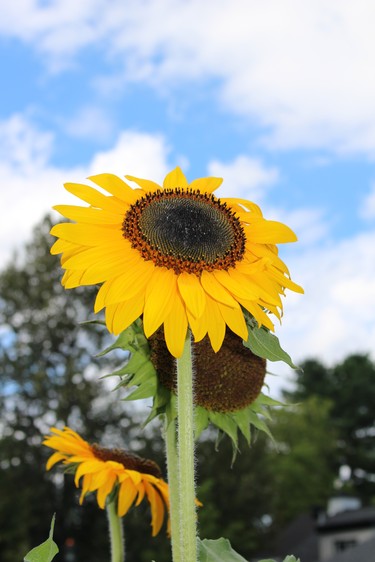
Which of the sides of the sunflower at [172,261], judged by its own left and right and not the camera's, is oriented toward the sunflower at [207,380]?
back

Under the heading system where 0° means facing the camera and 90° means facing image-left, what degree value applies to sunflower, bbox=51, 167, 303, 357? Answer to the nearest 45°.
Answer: approximately 0°
